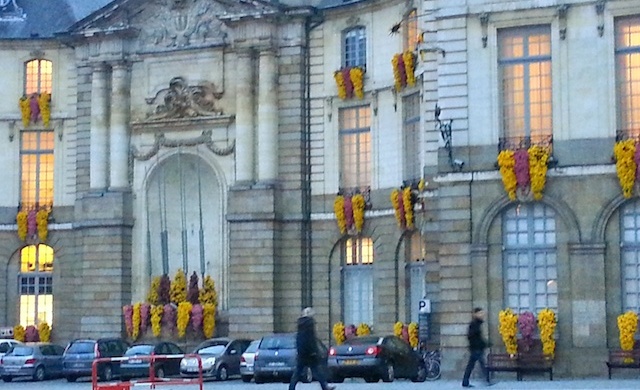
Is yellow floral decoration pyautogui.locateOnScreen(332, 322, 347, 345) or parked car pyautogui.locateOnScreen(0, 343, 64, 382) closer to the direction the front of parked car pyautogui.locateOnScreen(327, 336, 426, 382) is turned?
the yellow floral decoration

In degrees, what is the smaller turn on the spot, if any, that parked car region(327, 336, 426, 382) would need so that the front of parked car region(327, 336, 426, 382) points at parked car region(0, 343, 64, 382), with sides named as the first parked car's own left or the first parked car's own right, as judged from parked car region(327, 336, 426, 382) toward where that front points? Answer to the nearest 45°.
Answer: approximately 90° to the first parked car's own left

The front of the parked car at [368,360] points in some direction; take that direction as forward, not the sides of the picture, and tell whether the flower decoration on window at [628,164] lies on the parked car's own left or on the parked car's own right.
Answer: on the parked car's own right

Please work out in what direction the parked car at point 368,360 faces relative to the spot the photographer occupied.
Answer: facing away from the viewer and to the right of the viewer

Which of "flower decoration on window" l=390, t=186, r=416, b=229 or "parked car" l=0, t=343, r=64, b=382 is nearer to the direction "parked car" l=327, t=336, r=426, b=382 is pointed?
the flower decoration on window
